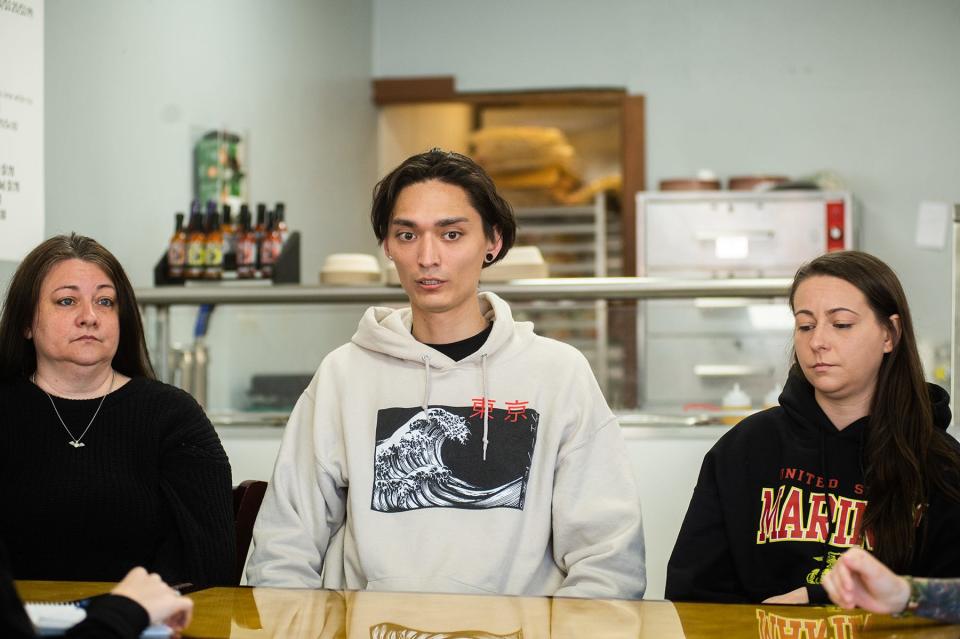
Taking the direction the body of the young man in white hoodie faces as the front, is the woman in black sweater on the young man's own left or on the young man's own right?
on the young man's own right

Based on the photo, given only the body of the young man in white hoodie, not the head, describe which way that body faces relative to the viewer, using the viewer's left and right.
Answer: facing the viewer

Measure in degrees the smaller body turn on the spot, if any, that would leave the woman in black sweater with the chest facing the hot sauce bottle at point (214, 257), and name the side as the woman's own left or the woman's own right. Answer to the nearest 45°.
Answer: approximately 180°

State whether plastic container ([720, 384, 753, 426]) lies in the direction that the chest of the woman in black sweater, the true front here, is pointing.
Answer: no

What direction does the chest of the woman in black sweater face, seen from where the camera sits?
toward the camera

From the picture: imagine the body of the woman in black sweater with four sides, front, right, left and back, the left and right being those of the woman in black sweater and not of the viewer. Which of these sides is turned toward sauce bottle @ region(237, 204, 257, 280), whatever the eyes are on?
back

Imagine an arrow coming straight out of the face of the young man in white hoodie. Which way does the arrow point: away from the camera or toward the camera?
toward the camera

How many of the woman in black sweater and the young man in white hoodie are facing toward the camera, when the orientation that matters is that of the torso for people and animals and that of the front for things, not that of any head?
2

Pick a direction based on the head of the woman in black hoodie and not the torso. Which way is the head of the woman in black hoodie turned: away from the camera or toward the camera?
toward the camera

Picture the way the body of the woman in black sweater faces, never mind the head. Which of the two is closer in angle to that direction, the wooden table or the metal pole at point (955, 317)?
the wooden table

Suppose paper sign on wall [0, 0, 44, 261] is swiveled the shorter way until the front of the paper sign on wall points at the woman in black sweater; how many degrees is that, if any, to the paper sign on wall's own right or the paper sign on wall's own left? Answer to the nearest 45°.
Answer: approximately 45° to the paper sign on wall's own right

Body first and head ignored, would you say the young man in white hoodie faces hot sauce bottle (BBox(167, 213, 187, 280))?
no

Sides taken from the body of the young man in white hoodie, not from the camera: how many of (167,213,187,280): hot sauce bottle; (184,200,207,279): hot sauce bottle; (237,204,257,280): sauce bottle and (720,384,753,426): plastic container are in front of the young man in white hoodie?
0

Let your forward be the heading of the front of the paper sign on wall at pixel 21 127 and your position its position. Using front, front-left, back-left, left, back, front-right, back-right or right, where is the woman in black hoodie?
front
